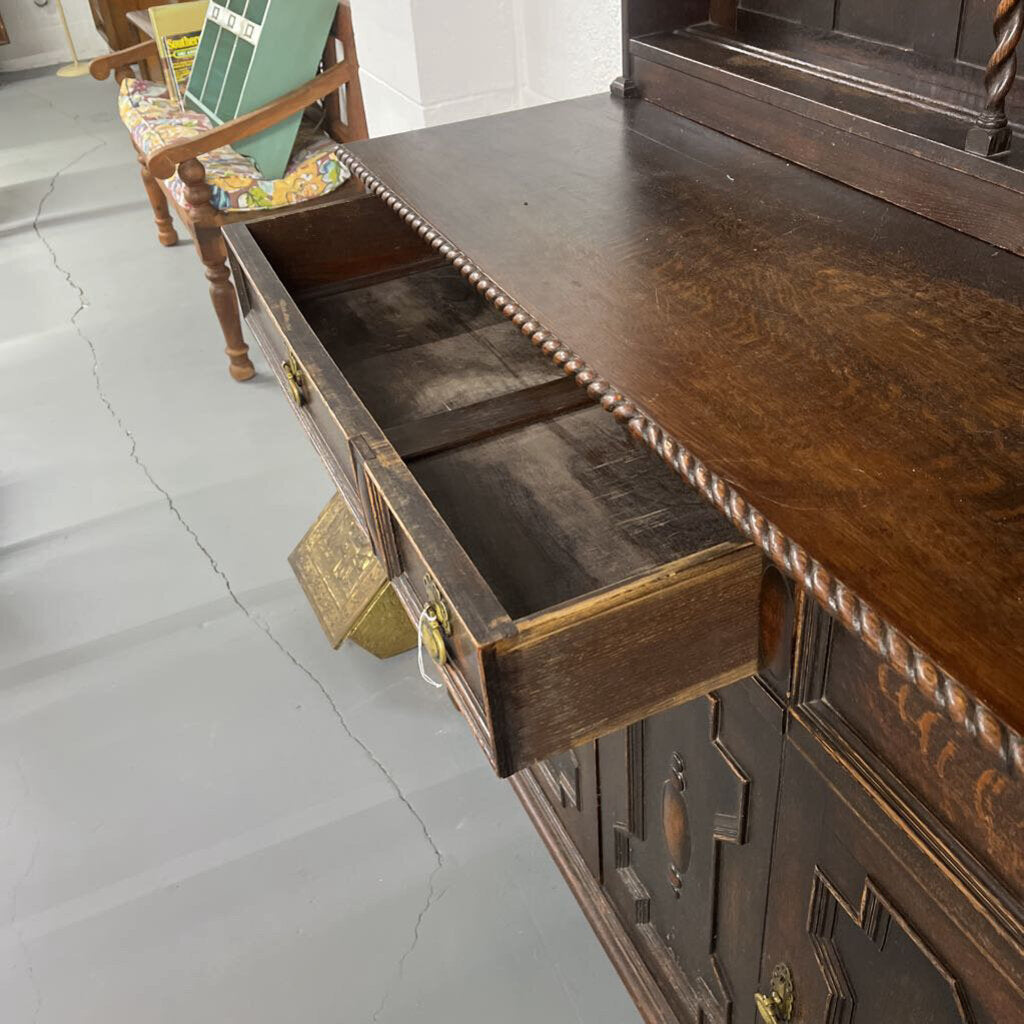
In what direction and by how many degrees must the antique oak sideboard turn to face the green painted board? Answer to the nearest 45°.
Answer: approximately 90° to its right

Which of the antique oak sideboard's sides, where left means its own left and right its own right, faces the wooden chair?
right

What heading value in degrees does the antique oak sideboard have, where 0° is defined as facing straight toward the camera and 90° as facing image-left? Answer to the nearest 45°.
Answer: approximately 45°

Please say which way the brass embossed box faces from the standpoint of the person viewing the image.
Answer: facing the viewer and to the left of the viewer

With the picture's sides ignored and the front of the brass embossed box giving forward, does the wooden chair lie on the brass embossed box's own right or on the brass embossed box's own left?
on the brass embossed box's own right
